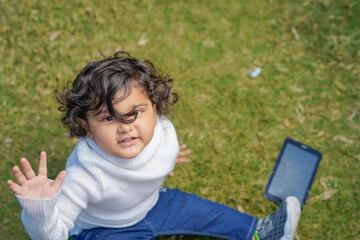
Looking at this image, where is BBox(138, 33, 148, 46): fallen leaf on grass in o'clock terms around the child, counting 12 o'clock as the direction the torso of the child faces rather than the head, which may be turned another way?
The fallen leaf on grass is roughly at 7 o'clock from the child.

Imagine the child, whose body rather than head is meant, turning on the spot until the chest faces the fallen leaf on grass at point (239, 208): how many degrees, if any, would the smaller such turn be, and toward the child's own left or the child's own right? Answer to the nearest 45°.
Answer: approximately 90° to the child's own left

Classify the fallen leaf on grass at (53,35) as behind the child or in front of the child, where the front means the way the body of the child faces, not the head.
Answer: behind

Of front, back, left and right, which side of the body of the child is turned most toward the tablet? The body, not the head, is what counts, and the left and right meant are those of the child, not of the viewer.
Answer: left

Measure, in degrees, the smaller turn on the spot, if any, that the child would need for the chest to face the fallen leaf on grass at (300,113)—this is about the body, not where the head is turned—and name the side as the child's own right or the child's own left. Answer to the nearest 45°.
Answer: approximately 90° to the child's own left

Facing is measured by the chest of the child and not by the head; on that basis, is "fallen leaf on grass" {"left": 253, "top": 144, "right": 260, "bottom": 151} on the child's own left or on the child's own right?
on the child's own left

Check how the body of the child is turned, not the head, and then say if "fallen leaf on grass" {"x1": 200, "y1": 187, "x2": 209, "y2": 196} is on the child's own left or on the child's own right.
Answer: on the child's own left

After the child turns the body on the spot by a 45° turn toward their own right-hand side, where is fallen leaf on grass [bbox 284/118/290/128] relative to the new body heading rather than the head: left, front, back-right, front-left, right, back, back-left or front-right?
back-left

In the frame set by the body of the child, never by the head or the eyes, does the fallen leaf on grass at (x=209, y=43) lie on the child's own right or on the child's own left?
on the child's own left

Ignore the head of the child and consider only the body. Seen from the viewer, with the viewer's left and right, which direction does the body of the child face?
facing the viewer and to the right of the viewer

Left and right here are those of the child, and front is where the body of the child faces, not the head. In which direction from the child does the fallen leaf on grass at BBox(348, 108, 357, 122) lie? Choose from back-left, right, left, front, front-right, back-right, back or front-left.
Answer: left
